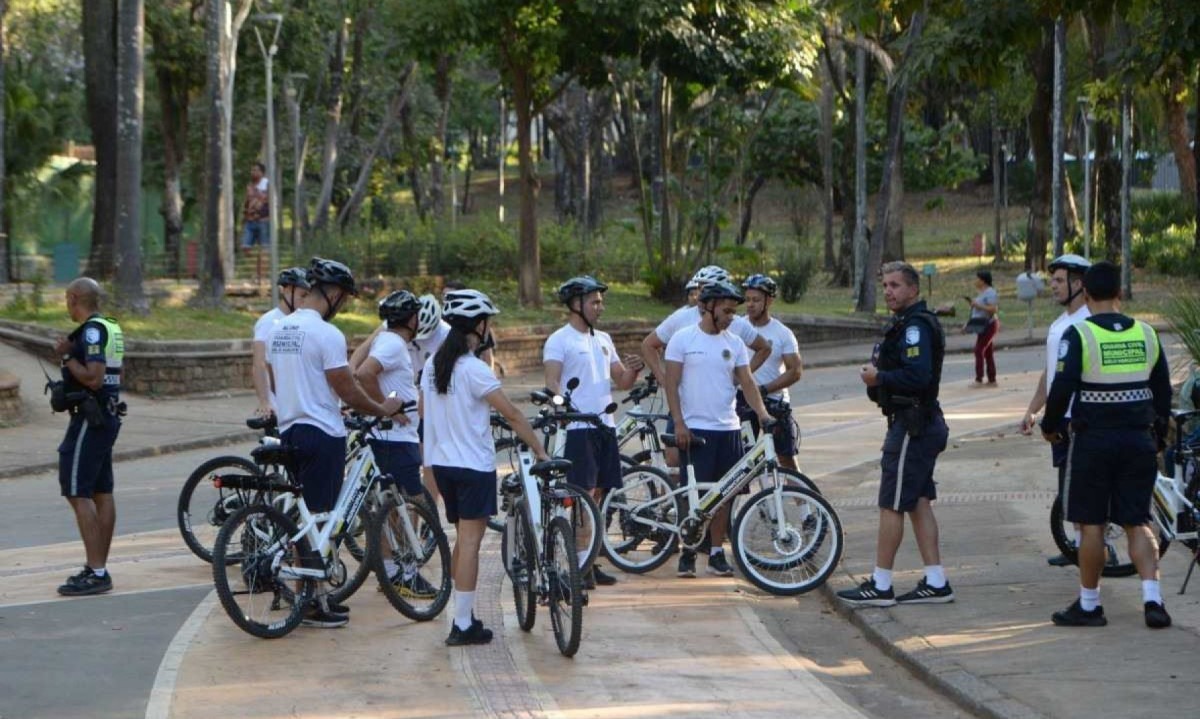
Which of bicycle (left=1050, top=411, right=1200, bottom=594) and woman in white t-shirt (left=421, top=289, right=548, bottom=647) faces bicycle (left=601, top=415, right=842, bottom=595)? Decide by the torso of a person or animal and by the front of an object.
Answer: the woman in white t-shirt

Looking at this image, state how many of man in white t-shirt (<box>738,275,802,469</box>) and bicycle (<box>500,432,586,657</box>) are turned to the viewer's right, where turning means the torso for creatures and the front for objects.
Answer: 0

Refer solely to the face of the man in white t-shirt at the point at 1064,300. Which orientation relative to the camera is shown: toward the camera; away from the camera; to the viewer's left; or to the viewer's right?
to the viewer's left

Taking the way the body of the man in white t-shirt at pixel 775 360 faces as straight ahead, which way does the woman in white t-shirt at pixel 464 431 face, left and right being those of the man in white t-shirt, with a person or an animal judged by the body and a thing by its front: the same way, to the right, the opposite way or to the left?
the opposite way

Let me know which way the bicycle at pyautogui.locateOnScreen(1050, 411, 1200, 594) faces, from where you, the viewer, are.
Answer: facing to the right of the viewer

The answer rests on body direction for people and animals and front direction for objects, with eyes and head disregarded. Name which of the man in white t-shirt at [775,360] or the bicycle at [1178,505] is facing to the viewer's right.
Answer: the bicycle

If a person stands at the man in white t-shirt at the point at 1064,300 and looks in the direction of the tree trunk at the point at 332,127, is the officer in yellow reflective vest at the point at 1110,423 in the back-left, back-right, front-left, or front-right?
back-left

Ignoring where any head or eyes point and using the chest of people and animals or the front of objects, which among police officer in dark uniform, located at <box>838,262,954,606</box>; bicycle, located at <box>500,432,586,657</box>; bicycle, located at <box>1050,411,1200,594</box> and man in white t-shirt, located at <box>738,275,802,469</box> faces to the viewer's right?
bicycle, located at <box>1050,411,1200,594</box>

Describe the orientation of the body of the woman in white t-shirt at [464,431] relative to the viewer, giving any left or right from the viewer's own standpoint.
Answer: facing away from the viewer and to the right of the viewer

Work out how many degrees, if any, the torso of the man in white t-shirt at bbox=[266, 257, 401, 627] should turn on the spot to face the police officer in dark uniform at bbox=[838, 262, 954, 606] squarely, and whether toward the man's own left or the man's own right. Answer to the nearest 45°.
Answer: approximately 45° to the man's own right

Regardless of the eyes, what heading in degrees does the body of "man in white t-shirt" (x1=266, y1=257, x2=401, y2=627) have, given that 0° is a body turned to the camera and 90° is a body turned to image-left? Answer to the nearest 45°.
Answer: approximately 225°

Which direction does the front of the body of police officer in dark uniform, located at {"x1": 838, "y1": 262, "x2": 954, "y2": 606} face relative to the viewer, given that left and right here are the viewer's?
facing to the left of the viewer

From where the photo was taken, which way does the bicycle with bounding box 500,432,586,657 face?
away from the camera

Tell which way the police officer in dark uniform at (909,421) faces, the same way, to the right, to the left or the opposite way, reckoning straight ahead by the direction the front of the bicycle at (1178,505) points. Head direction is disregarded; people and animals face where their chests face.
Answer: the opposite way
